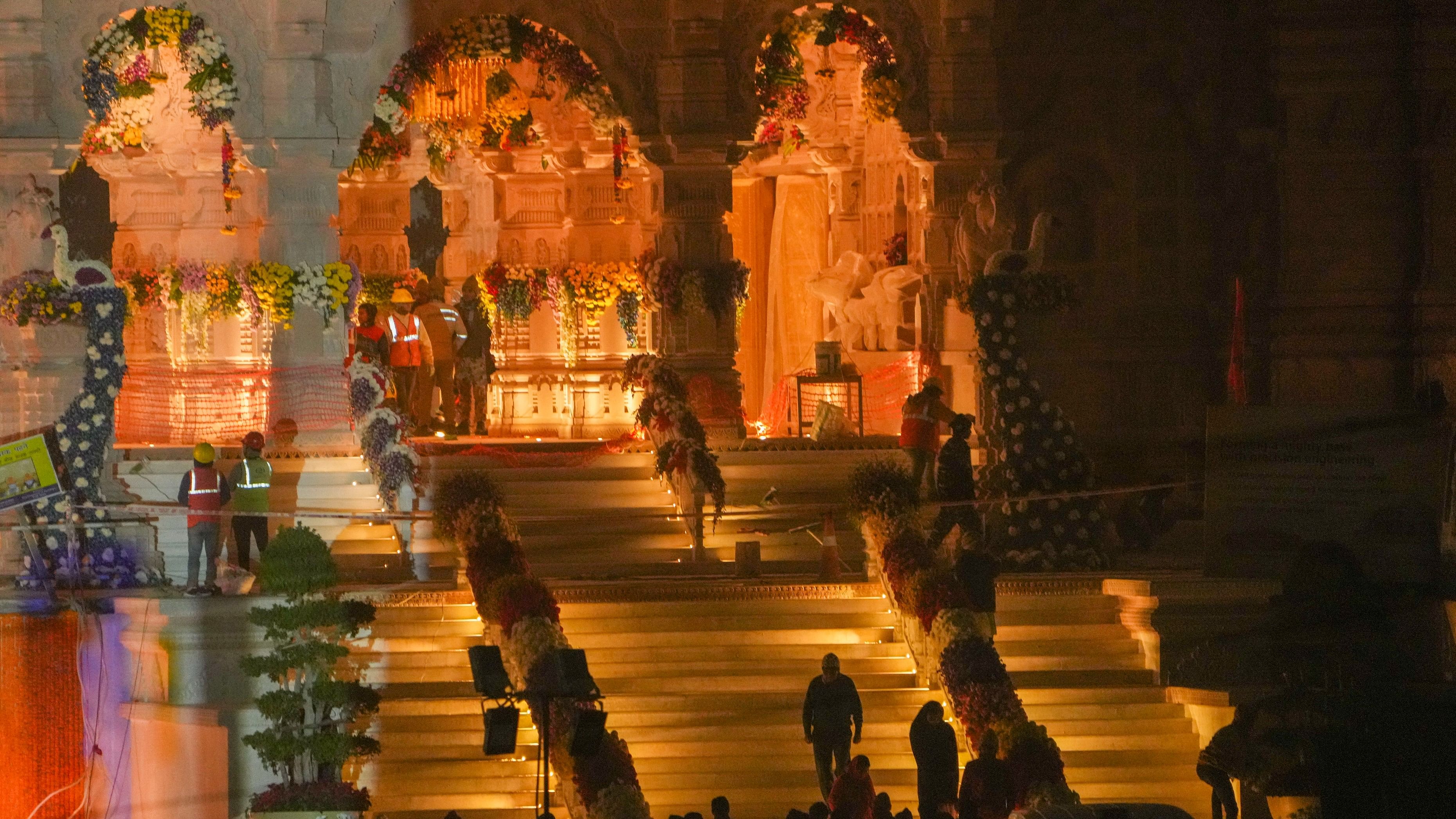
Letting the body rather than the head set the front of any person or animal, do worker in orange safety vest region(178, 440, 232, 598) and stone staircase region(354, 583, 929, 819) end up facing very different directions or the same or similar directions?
very different directions

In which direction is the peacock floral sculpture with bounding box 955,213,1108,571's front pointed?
to the viewer's right

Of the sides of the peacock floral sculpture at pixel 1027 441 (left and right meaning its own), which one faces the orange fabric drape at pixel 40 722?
back

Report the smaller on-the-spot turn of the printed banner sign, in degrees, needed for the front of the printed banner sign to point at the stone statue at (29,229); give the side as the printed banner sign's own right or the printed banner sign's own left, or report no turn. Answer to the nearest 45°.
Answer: approximately 180°

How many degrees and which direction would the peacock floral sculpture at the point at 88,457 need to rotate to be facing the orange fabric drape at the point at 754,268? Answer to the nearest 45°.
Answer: approximately 135° to its right

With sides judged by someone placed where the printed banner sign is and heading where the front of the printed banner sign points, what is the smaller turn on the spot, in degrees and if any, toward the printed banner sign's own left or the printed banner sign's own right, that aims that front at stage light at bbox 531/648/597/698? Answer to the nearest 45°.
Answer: approximately 45° to the printed banner sign's own left

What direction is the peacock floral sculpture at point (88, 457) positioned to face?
to the viewer's left

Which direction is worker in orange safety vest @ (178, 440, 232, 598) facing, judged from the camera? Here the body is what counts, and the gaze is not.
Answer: away from the camera

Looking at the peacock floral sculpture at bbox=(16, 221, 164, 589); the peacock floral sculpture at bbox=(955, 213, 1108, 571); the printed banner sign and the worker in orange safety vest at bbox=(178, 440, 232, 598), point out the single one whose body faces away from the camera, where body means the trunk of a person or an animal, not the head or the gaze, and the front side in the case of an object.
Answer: the worker in orange safety vest

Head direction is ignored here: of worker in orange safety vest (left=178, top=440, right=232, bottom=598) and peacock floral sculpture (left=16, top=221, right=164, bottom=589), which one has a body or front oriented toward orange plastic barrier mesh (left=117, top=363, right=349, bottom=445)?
the worker in orange safety vest
